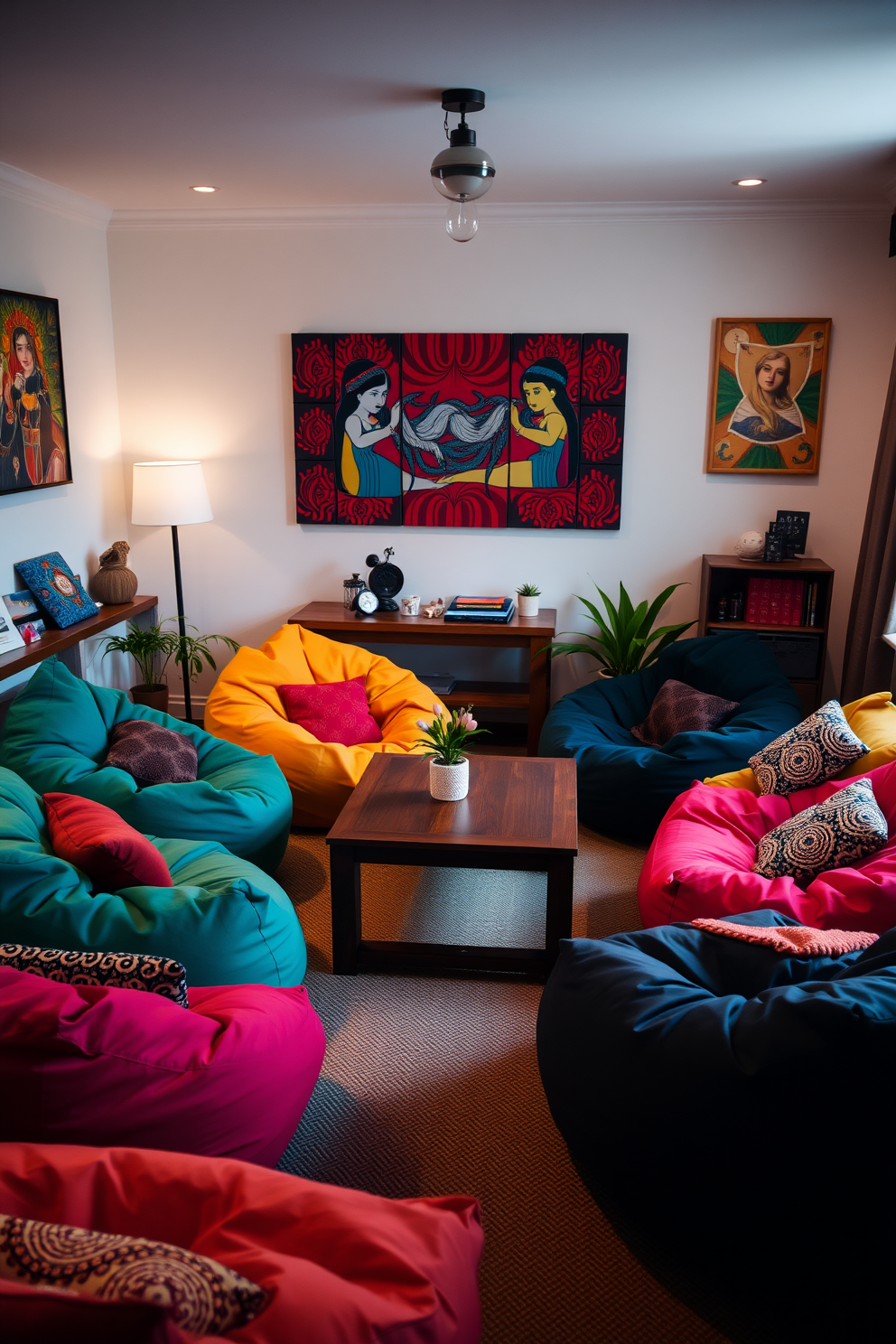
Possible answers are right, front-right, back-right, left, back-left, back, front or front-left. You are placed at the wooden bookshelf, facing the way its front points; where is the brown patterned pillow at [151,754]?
front-right

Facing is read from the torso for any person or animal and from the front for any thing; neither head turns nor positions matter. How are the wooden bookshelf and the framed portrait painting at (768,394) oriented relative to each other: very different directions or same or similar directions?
same or similar directions

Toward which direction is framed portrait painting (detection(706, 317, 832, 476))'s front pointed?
toward the camera

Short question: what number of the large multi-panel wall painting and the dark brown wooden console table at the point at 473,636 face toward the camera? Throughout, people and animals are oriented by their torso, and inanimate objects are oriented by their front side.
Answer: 2

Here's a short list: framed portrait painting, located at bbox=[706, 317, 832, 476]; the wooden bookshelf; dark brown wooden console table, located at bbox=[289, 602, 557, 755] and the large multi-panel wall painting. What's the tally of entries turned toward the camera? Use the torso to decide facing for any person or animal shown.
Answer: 4

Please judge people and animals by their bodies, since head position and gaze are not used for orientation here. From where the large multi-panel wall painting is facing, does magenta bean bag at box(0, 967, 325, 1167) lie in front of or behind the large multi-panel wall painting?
in front

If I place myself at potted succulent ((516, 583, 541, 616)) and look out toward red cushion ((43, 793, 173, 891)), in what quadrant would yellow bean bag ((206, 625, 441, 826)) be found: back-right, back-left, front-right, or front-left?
front-right

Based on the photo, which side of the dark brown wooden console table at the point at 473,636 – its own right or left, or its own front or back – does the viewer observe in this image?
front

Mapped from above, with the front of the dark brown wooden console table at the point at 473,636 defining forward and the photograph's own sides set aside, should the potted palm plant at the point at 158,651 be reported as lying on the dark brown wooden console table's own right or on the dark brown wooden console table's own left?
on the dark brown wooden console table's own right

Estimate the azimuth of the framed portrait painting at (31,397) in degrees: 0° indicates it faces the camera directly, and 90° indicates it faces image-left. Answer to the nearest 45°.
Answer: approximately 315°

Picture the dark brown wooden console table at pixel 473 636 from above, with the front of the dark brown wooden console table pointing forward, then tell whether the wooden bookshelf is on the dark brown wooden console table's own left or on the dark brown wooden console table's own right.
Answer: on the dark brown wooden console table's own left

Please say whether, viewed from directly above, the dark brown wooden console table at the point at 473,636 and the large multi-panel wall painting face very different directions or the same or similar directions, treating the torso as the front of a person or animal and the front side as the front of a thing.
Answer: same or similar directions

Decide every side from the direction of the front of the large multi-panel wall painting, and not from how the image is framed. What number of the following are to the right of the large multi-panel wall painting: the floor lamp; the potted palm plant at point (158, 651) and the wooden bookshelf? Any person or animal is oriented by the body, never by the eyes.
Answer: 2

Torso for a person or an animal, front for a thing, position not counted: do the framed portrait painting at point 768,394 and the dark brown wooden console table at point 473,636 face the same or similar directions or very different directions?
same or similar directions

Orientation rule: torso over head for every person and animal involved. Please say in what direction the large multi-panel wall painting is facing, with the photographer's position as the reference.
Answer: facing the viewer

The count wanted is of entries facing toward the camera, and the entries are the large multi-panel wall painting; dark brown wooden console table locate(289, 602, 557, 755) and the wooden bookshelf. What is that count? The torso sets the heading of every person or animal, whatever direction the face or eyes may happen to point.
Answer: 3

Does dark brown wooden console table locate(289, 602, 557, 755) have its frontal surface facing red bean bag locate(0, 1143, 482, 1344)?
yes

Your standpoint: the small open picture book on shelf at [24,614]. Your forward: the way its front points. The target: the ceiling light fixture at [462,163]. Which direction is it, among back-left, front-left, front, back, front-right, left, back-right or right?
front

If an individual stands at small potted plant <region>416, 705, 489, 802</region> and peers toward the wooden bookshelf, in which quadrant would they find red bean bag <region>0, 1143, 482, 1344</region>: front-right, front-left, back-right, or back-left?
back-right
